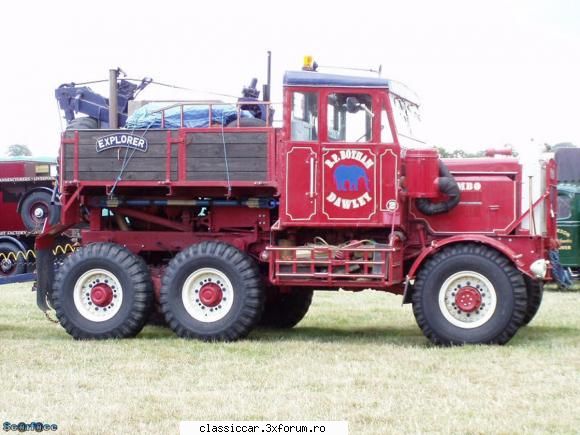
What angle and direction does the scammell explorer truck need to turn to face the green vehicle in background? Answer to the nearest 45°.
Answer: approximately 45° to its left

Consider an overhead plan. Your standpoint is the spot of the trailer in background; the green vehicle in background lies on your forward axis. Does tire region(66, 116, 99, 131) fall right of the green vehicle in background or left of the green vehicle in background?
right

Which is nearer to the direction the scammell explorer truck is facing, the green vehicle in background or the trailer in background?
the green vehicle in background

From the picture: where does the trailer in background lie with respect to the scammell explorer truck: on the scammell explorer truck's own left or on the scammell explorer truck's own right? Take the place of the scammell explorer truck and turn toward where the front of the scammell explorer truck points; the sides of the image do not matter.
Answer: on the scammell explorer truck's own left

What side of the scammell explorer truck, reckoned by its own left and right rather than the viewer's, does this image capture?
right

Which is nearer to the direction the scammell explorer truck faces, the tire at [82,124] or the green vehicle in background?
the green vehicle in background
